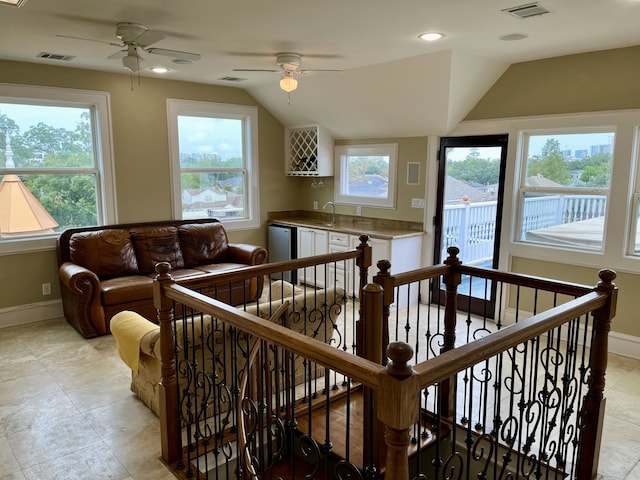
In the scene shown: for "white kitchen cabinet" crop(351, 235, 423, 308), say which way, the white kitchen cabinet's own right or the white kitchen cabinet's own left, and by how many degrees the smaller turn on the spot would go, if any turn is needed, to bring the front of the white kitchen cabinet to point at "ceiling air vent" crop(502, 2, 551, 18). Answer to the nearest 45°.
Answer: approximately 45° to the white kitchen cabinet's own left

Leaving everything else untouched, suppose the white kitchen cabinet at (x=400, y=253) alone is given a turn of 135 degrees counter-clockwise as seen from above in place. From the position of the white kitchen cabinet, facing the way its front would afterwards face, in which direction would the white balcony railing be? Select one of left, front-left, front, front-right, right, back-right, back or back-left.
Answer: front

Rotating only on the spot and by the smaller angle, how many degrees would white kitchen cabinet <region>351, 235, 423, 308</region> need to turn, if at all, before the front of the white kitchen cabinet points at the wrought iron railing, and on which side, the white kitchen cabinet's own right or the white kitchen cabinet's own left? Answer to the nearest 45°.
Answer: approximately 45° to the white kitchen cabinet's own left

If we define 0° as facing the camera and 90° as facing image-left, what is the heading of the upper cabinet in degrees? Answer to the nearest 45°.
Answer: approximately 45°

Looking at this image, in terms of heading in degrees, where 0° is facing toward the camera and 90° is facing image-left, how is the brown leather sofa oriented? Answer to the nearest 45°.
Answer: approximately 315°

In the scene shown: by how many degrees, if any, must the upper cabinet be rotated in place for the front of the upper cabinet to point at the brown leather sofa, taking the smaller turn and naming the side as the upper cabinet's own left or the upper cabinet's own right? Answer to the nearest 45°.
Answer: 0° — it already faces it

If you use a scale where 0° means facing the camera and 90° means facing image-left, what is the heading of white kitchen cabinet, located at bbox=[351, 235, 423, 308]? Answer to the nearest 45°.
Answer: approximately 45°

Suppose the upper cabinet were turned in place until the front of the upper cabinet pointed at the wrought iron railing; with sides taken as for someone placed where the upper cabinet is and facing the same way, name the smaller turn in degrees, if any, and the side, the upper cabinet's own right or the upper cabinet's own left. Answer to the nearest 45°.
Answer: approximately 45° to the upper cabinet's own left

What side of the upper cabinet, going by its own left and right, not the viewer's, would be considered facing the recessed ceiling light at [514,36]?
left
